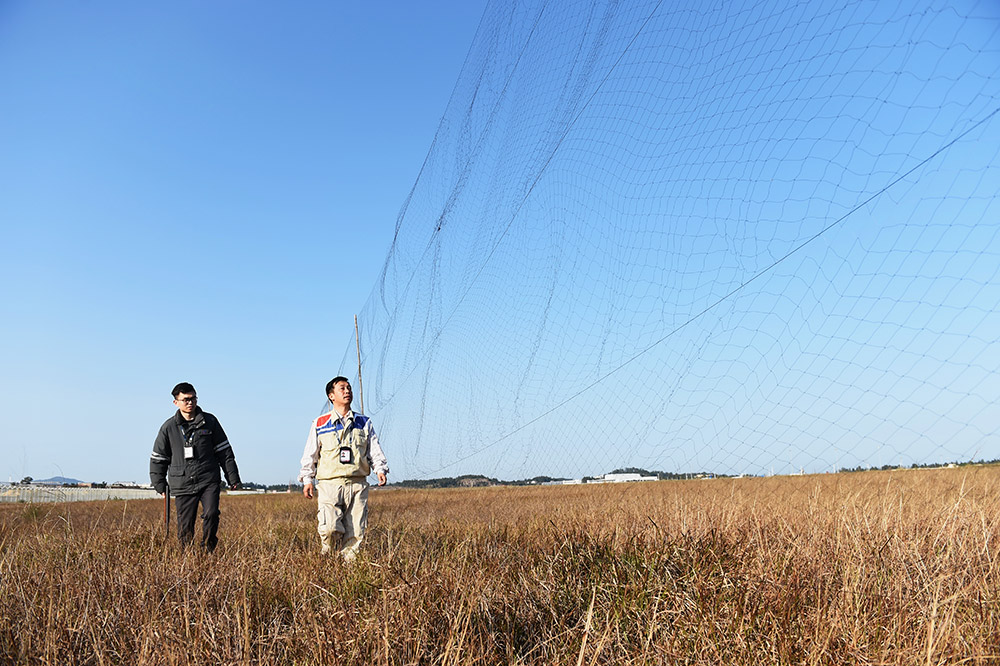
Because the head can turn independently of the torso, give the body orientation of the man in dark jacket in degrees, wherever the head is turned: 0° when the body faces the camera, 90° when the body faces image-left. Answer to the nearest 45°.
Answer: approximately 0°

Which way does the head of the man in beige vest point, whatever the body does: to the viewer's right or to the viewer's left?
to the viewer's right

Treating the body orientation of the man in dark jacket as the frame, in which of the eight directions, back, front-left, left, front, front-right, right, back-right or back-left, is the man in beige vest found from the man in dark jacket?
front-left
